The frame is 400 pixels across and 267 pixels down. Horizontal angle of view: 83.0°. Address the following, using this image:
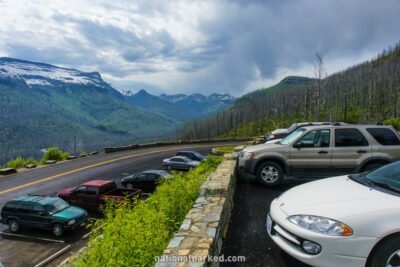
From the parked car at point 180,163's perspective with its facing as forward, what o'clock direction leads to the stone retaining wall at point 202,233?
The stone retaining wall is roughly at 3 o'clock from the parked car.

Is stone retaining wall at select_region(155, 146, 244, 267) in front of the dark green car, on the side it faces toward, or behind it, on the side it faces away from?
in front

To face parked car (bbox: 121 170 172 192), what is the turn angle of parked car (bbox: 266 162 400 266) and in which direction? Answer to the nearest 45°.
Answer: approximately 90° to its right

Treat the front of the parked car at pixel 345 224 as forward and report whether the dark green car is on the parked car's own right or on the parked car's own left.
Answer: on the parked car's own right

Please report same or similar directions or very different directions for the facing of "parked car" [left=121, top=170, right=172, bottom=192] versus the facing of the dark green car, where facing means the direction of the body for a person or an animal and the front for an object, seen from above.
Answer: very different directions

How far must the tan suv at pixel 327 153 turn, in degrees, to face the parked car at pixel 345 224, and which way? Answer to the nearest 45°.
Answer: approximately 90° to its left

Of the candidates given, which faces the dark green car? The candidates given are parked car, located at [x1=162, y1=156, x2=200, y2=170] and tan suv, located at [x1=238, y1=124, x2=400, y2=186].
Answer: the tan suv

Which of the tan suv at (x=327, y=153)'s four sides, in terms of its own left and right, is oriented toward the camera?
left

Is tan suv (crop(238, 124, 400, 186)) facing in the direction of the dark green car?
yes
